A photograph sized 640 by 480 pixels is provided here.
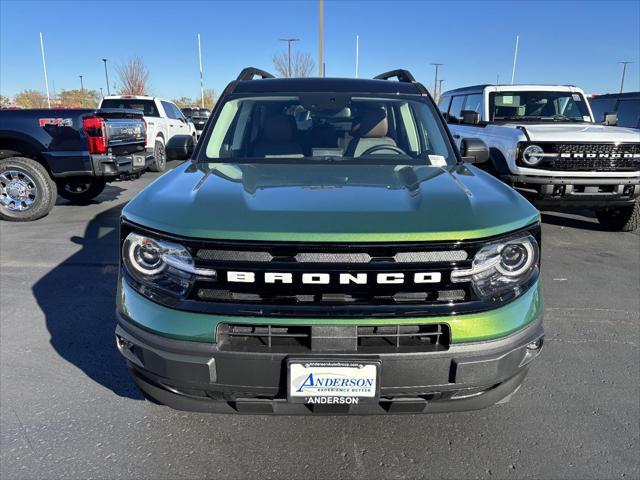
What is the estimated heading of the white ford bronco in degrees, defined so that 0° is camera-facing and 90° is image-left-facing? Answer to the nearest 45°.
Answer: approximately 315°

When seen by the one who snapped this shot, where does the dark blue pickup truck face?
facing away from the viewer and to the left of the viewer

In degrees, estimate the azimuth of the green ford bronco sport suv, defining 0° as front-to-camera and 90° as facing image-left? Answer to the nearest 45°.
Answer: approximately 0°

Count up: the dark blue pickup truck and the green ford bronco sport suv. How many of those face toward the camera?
1

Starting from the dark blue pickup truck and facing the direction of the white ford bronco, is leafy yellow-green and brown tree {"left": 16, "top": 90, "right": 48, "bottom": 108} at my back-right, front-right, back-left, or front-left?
back-left

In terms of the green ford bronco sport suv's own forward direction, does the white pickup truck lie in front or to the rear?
to the rear

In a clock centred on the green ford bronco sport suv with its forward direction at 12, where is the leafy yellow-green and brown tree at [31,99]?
The leafy yellow-green and brown tree is roughly at 5 o'clock from the green ford bronco sport suv.

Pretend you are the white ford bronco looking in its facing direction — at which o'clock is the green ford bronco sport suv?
The green ford bronco sport suv is roughly at 2 o'clock from the white ford bronco.
